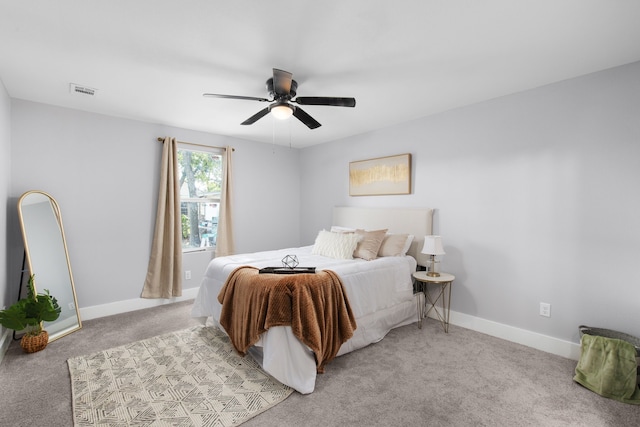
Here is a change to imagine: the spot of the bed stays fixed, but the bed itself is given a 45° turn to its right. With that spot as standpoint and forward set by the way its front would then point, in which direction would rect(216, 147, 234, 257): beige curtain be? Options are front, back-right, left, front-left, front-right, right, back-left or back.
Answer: front-right

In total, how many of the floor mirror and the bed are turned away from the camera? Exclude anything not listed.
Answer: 0

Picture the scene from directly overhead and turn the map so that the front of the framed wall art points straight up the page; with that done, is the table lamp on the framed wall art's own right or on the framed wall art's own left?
on the framed wall art's own left

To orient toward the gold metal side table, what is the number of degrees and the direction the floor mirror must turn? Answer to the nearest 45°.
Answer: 0° — it already faces it

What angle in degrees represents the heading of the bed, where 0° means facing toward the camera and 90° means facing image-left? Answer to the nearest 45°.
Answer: approximately 45°

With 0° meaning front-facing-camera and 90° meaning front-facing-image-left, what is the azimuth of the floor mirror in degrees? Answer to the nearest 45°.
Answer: approximately 315°

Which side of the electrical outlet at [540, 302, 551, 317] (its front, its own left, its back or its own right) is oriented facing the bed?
front

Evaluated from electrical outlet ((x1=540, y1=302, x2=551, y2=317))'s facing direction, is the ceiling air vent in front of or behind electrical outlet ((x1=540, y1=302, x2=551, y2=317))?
in front

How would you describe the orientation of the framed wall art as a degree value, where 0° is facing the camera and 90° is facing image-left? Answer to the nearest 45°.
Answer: approximately 45°

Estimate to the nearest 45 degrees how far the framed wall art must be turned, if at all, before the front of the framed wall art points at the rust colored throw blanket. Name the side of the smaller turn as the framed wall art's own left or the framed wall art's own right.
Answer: approximately 45° to the framed wall art's own left

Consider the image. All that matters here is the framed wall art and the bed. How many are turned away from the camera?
0

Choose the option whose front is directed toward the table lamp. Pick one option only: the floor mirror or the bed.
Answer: the floor mirror
